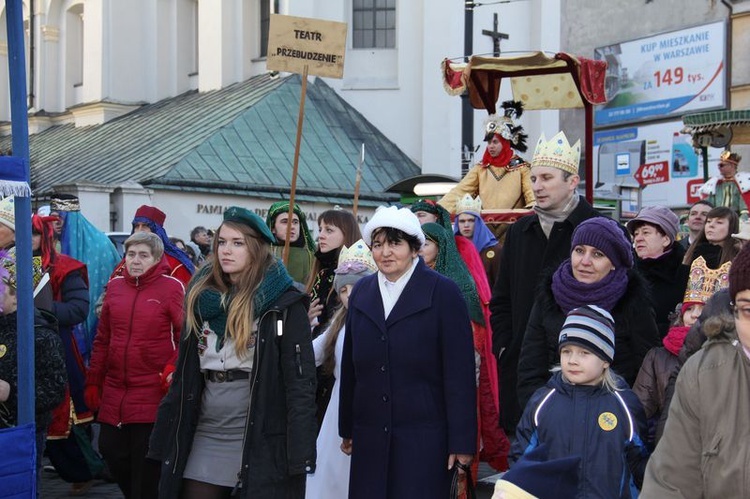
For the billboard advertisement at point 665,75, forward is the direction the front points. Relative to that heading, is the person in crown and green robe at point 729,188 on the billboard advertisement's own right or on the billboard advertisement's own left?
on the billboard advertisement's own left

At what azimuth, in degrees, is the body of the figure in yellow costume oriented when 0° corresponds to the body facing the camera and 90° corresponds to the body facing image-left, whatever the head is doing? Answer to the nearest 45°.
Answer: approximately 45°

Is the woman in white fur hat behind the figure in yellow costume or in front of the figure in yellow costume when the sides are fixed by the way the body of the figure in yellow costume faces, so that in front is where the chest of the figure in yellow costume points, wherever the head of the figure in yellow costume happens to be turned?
in front

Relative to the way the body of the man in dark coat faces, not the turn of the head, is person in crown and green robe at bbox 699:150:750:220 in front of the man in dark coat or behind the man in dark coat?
behind

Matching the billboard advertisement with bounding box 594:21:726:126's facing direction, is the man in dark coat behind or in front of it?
in front
